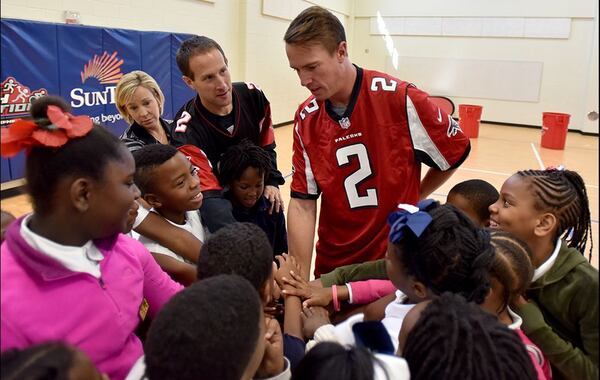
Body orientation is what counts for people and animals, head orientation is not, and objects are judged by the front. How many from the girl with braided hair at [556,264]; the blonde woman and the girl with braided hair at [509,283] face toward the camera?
1

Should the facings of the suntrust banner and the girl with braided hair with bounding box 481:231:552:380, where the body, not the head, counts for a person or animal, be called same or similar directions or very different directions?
very different directions

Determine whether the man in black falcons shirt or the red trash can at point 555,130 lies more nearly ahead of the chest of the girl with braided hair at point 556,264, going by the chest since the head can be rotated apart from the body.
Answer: the man in black falcons shirt

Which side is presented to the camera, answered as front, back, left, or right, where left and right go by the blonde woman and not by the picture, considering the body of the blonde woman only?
front

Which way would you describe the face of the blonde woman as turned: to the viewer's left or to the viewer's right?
to the viewer's right

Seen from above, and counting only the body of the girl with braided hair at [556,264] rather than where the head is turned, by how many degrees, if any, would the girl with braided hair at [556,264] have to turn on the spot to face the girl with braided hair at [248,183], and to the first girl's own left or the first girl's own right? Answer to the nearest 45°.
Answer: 0° — they already face them

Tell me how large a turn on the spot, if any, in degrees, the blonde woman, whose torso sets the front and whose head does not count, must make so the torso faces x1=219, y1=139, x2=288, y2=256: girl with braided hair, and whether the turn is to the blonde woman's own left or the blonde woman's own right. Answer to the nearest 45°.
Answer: approximately 45° to the blonde woman's own left

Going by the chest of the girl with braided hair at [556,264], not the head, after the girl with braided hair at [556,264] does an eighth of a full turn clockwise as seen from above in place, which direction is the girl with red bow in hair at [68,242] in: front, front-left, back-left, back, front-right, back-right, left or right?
left

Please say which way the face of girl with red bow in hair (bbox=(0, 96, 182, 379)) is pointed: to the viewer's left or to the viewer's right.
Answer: to the viewer's right

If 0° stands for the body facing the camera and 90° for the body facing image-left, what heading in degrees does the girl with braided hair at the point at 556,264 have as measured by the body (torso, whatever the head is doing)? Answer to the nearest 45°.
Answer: approximately 90°

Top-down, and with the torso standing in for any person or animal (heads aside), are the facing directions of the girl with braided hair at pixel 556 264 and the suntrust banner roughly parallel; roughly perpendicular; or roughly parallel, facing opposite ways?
roughly parallel, facing opposite ways

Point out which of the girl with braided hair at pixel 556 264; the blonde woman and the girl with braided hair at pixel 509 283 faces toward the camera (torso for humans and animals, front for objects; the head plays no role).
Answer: the blonde woman

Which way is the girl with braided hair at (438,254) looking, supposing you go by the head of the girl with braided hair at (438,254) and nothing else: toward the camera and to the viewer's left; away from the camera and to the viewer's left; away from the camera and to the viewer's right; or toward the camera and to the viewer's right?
away from the camera and to the viewer's left

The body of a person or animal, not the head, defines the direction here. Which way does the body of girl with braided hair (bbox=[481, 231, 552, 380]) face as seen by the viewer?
to the viewer's left

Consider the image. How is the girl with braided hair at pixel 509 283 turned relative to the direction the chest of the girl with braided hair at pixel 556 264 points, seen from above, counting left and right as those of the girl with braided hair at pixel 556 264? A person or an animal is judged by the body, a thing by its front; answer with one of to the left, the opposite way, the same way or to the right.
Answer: the same way

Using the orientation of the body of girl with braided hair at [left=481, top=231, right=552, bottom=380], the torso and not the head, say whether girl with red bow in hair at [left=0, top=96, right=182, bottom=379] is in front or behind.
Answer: in front

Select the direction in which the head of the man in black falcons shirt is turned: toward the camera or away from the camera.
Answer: toward the camera

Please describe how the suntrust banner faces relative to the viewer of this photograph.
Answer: facing the viewer and to the right of the viewer

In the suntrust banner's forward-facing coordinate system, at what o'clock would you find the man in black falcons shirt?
The man in black falcons shirt is roughly at 1 o'clock from the suntrust banner.

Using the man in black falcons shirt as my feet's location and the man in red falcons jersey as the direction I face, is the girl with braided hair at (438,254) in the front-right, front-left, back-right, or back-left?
front-right
